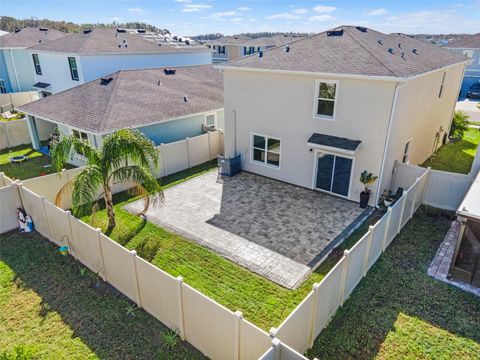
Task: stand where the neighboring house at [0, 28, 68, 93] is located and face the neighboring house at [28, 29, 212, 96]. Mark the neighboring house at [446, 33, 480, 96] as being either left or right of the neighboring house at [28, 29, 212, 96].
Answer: left

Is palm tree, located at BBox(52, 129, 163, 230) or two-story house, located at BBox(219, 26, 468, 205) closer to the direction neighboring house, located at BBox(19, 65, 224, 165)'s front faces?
the two-story house

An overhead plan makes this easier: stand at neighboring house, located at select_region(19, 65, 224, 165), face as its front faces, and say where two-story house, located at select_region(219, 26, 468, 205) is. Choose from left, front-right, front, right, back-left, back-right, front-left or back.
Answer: right

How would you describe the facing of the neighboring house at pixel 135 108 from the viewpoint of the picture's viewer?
facing away from the viewer and to the right of the viewer

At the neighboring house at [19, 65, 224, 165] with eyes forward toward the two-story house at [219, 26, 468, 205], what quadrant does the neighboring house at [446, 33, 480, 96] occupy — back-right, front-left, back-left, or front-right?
front-left

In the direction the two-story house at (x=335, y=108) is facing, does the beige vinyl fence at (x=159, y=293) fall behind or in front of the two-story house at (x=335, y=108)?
behind

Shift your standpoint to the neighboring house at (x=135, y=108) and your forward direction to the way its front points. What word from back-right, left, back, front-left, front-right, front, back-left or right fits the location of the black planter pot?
right

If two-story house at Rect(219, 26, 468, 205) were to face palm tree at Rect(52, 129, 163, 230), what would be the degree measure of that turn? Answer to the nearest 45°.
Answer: approximately 180°

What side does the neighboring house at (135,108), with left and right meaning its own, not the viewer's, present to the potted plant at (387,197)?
right

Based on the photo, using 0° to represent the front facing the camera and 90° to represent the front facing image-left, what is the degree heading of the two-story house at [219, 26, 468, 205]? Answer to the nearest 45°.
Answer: approximately 225°

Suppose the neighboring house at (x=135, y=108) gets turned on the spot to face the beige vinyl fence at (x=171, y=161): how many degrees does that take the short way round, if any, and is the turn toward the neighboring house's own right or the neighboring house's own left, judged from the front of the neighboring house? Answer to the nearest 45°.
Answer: approximately 135° to the neighboring house's own right

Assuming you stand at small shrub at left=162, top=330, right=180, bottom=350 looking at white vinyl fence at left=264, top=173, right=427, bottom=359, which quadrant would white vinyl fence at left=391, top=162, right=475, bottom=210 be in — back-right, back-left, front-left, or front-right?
front-left

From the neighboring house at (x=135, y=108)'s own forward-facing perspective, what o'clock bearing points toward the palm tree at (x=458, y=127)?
The palm tree is roughly at 2 o'clock from the neighboring house.

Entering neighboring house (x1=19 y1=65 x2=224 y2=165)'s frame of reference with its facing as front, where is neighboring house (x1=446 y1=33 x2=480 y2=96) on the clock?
neighboring house (x1=446 y1=33 x2=480 y2=96) is roughly at 1 o'clock from neighboring house (x1=19 y1=65 x2=224 y2=165).

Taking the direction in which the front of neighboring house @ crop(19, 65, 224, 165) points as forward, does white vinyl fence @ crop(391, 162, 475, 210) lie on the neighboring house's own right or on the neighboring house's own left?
on the neighboring house's own right

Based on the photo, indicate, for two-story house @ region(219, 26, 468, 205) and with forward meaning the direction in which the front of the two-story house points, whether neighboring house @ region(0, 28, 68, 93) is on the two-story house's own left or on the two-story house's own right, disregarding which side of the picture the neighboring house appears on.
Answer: on the two-story house's own left
